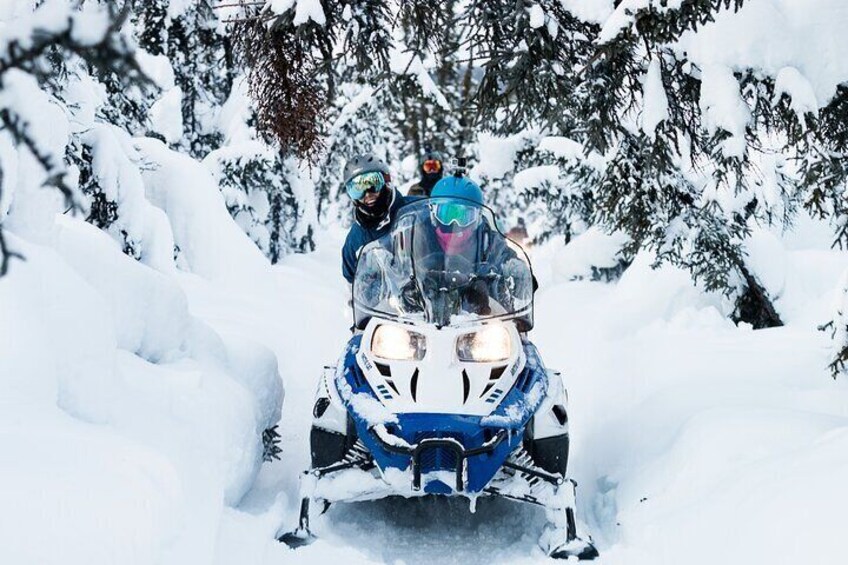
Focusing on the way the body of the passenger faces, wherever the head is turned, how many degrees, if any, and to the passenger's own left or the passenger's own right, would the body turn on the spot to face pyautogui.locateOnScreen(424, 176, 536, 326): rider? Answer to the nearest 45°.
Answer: approximately 45° to the passenger's own left

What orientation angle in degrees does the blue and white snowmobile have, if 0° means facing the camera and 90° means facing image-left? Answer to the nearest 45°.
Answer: approximately 0°
